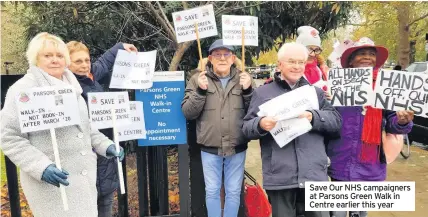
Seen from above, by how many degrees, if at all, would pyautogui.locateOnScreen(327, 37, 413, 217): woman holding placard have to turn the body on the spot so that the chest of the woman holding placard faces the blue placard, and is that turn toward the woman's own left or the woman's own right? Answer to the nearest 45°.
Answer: approximately 90° to the woman's own right

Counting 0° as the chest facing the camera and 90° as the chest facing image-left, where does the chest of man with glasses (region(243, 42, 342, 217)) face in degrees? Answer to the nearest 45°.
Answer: approximately 0°

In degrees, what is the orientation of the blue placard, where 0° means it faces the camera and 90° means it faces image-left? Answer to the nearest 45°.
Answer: approximately 0°

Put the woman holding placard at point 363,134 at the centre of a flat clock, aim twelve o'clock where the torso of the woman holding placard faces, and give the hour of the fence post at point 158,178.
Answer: The fence post is roughly at 3 o'clock from the woman holding placard.

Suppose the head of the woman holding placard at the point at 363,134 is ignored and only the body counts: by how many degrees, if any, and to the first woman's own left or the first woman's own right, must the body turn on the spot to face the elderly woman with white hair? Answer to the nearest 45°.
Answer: approximately 45° to the first woman's own right

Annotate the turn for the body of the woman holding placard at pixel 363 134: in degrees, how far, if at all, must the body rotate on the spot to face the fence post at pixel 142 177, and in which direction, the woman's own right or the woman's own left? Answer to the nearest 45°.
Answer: approximately 90° to the woman's own right

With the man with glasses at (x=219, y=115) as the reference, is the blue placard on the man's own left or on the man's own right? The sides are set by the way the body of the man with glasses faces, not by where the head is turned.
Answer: on the man's own right

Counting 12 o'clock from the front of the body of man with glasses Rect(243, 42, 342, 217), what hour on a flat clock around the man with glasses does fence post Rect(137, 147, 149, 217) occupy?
The fence post is roughly at 4 o'clock from the man with glasses.

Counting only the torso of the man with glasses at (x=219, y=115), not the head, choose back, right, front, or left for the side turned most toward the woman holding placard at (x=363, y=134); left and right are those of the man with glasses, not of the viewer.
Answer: left

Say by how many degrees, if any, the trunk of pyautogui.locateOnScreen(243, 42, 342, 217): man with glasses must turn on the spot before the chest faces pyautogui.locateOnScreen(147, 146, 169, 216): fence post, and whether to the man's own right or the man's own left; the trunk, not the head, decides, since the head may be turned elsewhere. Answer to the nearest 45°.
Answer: approximately 135° to the man's own right
